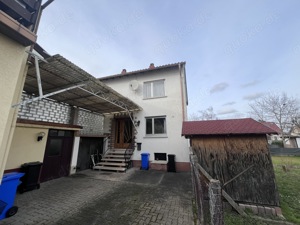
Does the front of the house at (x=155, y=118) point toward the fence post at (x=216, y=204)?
yes

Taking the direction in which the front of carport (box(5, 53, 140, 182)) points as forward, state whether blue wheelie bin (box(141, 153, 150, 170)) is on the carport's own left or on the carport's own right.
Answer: on the carport's own left

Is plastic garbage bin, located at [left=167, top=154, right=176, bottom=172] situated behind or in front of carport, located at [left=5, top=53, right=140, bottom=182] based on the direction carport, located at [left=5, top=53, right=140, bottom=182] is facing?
in front

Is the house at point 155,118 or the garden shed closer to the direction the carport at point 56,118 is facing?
the garden shed

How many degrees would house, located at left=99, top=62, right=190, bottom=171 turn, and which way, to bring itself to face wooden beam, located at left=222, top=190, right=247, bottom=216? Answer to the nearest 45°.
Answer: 0° — it already faces it

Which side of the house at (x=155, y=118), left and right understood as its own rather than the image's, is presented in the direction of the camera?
front

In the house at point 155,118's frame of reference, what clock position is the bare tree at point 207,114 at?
The bare tree is roughly at 7 o'clock from the house.

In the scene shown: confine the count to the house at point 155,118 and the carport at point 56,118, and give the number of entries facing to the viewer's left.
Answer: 0

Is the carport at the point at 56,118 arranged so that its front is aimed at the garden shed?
yes

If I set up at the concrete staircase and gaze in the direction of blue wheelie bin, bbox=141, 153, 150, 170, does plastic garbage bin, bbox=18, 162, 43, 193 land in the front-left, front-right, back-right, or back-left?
back-right

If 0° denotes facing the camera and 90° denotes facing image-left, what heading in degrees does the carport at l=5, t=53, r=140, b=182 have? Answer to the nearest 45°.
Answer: approximately 315°

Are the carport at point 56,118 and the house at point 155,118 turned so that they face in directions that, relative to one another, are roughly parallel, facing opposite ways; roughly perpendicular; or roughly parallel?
roughly perpendicular

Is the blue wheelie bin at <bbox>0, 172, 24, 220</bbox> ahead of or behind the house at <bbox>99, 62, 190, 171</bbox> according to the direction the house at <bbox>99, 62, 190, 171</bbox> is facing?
ahead

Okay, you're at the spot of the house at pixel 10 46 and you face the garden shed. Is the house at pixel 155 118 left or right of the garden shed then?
left

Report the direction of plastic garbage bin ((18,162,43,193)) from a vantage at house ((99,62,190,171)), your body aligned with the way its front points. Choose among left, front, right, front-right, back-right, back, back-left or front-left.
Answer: front-right

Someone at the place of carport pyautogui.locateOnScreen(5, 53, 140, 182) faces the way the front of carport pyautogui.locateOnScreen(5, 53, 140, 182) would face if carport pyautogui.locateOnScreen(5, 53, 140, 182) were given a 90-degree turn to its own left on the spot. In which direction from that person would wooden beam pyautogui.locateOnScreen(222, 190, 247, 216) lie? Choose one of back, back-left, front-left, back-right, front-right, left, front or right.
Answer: right

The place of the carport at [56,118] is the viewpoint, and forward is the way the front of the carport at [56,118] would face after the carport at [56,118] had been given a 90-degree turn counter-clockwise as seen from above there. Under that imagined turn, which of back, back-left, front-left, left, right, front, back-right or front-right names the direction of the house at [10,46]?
back-right
